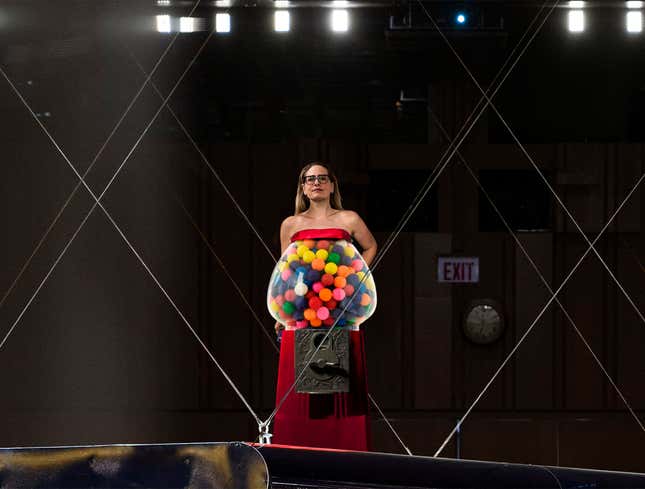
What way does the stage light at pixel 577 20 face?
toward the camera

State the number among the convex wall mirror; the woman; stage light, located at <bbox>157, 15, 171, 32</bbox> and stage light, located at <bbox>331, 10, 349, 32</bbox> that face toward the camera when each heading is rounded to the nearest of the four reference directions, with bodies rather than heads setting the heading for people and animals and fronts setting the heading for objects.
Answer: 4

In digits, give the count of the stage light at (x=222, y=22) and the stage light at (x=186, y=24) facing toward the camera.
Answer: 2

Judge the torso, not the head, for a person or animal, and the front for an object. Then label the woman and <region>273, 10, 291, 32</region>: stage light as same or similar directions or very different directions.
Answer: same or similar directions

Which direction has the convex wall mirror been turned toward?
toward the camera

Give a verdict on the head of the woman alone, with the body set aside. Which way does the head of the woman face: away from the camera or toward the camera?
toward the camera

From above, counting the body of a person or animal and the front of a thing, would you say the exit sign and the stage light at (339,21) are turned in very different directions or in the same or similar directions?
same or similar directions

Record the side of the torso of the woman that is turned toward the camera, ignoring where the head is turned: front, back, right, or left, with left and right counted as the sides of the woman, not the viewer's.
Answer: front

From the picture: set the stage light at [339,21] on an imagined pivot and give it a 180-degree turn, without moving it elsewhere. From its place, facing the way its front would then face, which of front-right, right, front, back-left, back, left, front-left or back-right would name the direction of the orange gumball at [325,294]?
back

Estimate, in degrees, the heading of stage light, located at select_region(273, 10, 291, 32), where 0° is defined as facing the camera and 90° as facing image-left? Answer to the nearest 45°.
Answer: approximately 0°
